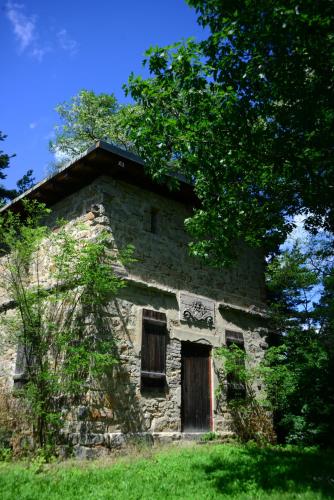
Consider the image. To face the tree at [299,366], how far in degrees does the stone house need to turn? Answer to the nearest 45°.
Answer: approximately 90° to its left

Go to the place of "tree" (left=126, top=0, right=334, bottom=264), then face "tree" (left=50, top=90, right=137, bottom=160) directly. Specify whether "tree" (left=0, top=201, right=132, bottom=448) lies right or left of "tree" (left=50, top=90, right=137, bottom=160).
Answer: left

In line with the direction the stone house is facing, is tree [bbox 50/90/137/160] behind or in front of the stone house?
behind

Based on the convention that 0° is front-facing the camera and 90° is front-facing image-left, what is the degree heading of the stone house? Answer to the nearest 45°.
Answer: approximately 315°
